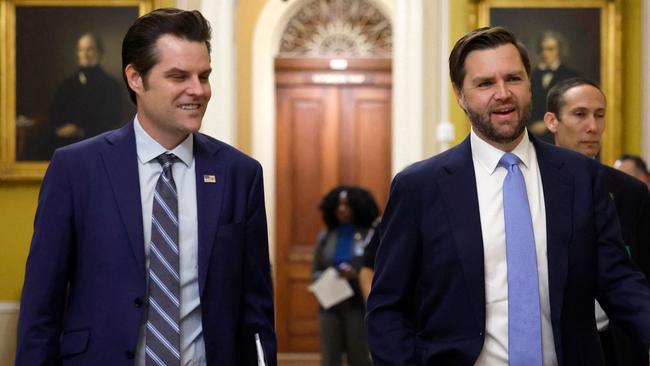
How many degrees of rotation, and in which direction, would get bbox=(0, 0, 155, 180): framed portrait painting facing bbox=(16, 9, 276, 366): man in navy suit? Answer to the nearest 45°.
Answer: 0° — it already faces them

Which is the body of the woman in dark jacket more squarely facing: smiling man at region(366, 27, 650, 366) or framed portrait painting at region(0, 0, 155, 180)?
the smiling man

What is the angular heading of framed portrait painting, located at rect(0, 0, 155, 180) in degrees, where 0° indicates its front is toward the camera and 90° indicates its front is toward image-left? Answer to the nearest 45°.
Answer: approximately 0°

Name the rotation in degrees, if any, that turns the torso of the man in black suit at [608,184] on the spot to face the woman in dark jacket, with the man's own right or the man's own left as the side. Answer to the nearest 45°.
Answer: approximately 180°

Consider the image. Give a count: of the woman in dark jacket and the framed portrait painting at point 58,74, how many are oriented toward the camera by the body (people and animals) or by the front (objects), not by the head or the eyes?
2

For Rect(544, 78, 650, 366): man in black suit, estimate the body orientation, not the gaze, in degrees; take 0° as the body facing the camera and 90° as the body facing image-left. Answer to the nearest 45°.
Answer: approximately 315°

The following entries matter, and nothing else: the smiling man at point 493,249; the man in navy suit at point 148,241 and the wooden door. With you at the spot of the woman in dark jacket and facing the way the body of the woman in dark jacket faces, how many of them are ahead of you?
2

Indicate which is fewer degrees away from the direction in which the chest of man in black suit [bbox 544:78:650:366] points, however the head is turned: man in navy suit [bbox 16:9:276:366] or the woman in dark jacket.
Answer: the man in navy suit

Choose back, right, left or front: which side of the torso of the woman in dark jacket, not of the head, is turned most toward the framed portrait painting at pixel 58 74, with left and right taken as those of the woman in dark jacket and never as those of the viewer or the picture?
right

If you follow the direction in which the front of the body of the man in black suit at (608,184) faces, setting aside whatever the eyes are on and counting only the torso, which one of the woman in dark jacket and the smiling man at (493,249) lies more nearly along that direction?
the smiling man

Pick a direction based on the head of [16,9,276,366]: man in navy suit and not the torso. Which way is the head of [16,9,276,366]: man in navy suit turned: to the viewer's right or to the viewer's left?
to the viewer's right

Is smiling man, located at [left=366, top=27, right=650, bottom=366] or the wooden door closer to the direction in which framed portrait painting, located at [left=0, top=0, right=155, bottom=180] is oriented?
the smiling man

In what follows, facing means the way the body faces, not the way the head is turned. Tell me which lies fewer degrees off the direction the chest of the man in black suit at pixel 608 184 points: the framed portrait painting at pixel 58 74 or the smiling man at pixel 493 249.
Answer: the smiling man
